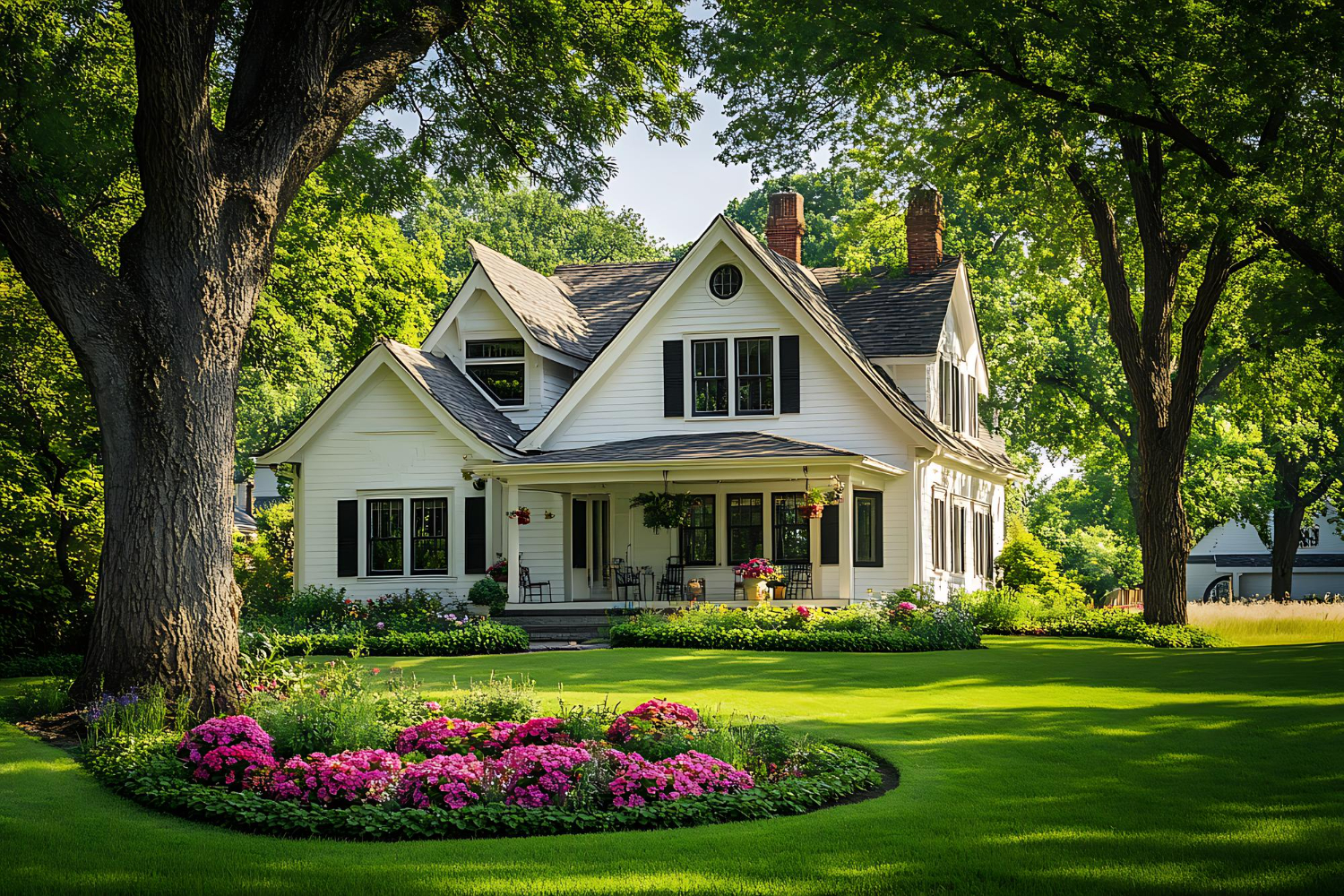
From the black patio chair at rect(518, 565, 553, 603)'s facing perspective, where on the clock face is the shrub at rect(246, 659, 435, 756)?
The shrub is roughly at 3 o'clock from the black patio chair.

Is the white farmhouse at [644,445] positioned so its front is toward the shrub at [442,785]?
yes

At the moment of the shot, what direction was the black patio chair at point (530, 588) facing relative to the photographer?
facing to the right of the viewer

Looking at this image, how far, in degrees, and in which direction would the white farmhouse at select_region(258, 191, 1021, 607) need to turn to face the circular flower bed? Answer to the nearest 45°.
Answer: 0° — it already faces it

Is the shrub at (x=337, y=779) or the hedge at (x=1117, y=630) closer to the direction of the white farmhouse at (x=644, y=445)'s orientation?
the shrub

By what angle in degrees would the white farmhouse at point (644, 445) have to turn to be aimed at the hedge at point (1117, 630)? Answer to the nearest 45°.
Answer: approximately 90° to its left

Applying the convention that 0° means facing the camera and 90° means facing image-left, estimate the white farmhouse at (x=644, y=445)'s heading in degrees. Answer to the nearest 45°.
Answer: approximately 0°
